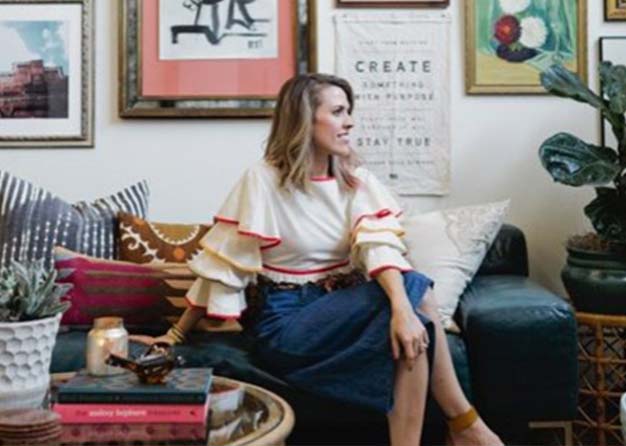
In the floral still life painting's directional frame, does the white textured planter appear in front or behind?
in front

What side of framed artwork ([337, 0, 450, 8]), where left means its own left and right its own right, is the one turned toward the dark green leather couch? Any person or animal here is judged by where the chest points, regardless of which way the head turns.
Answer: front

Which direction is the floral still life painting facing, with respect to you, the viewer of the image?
facing the viewer

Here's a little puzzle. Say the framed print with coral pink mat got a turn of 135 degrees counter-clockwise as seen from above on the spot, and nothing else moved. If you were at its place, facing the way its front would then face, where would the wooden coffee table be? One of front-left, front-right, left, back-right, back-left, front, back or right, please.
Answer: back-right

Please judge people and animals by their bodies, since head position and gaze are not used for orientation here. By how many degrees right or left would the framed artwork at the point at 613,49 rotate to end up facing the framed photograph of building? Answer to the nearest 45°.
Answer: approximately 90° to its right

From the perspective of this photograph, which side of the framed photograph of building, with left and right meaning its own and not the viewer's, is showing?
front

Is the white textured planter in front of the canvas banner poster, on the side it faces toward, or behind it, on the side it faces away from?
in front

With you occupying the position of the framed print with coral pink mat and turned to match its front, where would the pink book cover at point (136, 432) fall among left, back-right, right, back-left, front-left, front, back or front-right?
front
